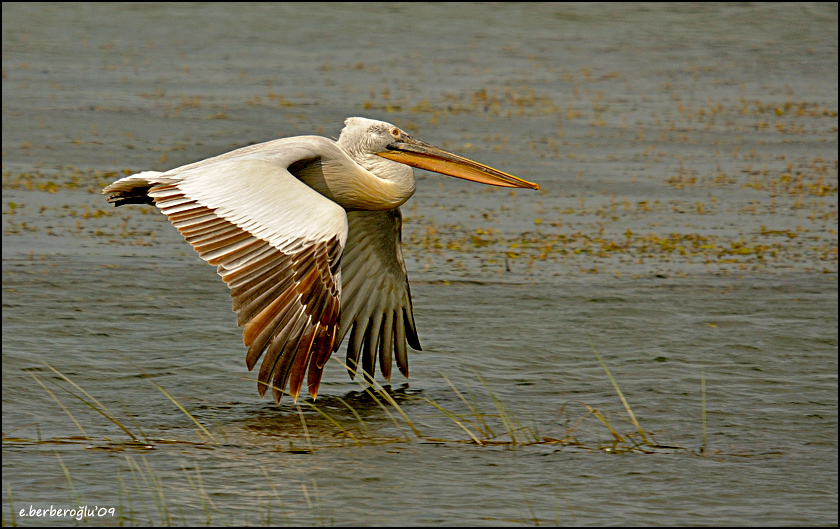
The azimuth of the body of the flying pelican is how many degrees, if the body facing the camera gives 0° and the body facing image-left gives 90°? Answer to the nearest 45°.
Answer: approximately 270°
